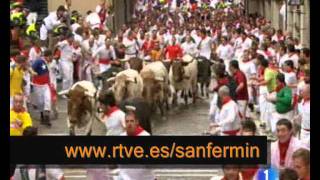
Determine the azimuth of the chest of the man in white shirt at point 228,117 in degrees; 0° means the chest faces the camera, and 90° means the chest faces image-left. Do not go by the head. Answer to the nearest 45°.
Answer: approximately 90°

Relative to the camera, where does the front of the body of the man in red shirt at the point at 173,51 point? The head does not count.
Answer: toward the camera

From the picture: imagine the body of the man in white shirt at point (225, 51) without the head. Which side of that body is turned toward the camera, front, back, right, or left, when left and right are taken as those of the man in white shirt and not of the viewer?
front

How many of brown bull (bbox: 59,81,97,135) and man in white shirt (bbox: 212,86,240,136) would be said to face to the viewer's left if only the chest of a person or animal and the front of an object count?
1

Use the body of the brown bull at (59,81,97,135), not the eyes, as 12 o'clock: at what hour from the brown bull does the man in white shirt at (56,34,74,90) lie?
The man in white shirt is roughly at 6 o'clock from the brown bull.

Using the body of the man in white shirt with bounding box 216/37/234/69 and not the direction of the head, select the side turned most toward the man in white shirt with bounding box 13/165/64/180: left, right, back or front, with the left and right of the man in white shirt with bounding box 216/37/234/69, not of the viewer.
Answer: front
